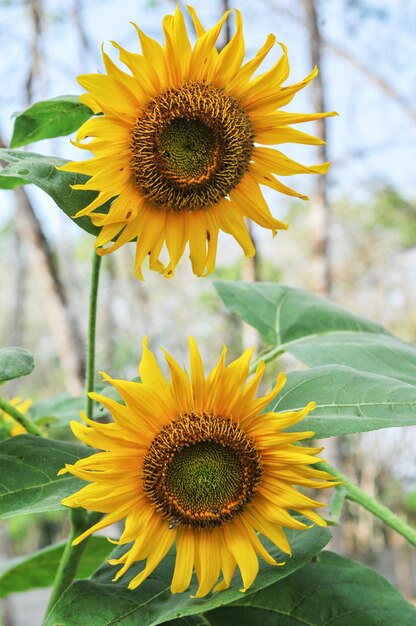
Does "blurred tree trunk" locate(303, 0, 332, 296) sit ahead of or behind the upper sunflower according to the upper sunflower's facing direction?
behind

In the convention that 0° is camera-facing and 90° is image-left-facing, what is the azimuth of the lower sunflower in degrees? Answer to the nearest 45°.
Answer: approximately 0°

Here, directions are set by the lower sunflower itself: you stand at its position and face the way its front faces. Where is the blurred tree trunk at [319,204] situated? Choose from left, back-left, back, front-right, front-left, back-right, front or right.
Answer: back
